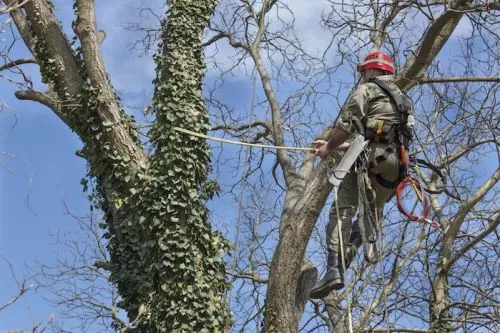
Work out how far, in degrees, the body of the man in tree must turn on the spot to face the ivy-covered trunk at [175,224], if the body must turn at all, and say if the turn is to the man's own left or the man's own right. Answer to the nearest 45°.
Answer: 0° — they already face it

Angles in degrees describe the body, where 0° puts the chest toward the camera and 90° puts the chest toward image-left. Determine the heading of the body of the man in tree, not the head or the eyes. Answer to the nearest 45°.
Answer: approximately 135°
